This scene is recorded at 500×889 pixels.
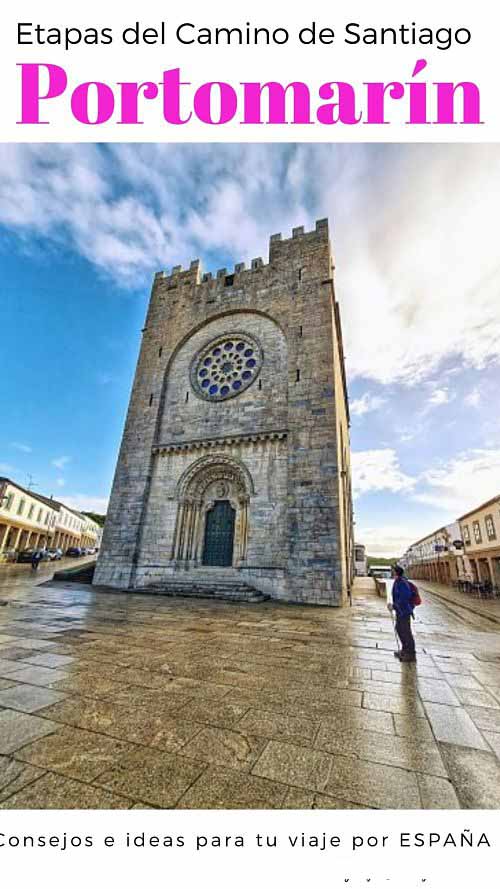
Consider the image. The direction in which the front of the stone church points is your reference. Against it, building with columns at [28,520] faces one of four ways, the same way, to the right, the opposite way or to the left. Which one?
to the left

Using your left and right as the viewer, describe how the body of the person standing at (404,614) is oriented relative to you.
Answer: facing to the left of the viewer

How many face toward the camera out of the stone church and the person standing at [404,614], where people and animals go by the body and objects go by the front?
1

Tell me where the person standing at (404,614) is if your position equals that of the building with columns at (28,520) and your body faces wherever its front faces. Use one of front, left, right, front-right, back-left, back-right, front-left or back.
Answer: front-right

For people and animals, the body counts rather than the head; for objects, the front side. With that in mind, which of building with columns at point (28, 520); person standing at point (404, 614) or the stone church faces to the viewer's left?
the person standing

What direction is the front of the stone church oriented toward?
toward the camera

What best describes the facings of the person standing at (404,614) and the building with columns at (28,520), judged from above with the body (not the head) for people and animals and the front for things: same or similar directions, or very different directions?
very different directions

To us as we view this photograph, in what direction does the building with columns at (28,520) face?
facing the viewer and to the right of the viewer

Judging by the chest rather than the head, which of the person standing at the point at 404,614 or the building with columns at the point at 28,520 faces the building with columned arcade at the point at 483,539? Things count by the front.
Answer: the building with columns at the point at 28,520

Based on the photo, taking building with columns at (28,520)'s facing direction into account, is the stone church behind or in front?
in front
